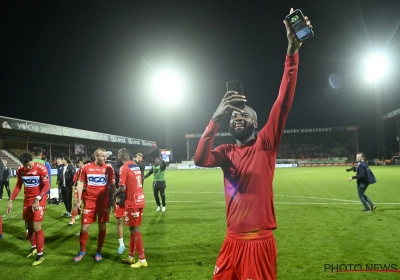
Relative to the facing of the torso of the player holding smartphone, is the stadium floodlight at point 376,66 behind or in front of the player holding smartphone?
behind

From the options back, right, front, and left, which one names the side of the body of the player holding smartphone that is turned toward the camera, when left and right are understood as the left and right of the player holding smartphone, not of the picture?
front

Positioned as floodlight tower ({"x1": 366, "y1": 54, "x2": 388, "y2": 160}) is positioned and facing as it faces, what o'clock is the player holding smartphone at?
The player holding smartphone is roughly at 12 o'clock from the floodlight tower.

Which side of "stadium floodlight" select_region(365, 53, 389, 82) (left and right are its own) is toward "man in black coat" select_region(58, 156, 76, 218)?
front

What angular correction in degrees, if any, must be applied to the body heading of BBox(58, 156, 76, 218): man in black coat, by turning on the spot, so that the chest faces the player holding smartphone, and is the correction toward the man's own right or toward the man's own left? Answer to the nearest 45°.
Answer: approximately 45° to the man's own left

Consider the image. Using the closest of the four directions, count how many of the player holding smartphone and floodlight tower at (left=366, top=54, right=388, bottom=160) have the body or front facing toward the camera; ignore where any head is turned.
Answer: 2

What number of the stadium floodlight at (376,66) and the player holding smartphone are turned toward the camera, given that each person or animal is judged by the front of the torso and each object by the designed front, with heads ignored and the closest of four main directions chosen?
2

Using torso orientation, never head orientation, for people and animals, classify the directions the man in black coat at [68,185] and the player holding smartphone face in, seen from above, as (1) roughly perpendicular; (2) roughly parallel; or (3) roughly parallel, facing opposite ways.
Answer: roughly parallel

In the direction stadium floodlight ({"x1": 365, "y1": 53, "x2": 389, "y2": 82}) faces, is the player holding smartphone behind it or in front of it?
in front

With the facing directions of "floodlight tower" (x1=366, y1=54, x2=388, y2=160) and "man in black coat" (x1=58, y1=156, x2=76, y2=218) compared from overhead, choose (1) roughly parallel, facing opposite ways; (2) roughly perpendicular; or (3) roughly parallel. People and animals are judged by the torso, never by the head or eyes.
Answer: roughly parallel

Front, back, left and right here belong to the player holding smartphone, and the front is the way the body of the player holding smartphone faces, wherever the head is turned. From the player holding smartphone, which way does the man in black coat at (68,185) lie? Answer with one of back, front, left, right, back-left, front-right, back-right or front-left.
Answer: back-right

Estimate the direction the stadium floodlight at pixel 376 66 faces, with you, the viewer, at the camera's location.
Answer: facing the viewer
